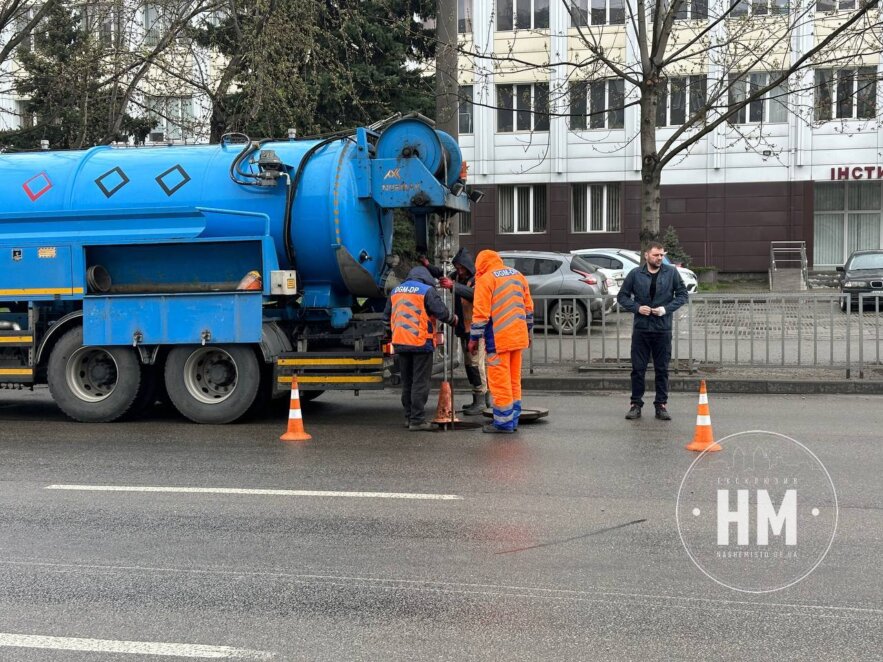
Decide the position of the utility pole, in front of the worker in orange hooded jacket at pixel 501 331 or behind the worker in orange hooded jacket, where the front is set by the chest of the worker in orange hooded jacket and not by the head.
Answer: in front

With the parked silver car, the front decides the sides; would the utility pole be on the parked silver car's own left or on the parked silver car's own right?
on the parked silver car's own left

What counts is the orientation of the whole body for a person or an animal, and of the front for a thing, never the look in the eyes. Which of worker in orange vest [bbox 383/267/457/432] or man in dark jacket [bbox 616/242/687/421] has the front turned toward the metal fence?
the worker in orange vest

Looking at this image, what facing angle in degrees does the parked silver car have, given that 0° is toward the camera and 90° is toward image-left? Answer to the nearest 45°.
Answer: approximately 90°

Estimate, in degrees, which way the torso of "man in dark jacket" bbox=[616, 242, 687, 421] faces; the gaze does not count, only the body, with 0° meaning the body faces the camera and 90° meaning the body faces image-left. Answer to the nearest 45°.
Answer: approximately 0°

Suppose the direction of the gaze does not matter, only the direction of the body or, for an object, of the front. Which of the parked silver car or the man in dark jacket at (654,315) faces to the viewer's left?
the parked silver car

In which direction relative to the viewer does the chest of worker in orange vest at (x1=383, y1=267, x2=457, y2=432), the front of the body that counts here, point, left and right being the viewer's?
facing away from the viewer and to the right of the viewer

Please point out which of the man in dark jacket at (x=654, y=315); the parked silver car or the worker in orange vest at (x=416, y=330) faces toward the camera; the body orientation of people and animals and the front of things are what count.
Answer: the man in dark jacket

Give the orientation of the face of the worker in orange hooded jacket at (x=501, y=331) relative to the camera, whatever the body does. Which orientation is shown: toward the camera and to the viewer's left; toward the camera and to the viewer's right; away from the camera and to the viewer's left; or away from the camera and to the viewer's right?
away from the camera and to the viewer's left
